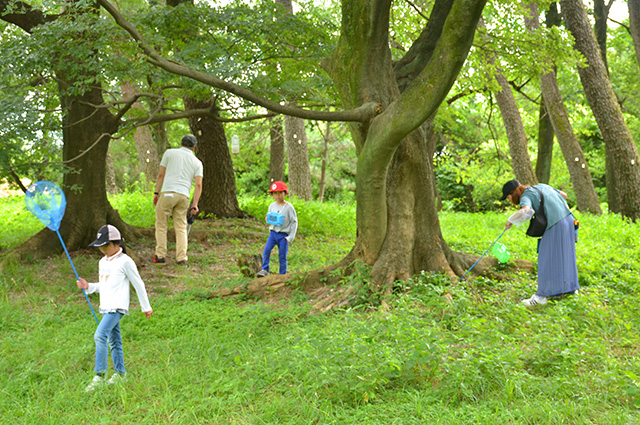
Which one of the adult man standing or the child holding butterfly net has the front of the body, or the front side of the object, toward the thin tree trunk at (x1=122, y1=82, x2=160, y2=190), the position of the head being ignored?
the adult man standing

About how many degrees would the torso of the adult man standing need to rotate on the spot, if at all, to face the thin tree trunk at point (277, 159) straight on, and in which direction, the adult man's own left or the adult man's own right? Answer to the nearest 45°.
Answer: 0° — they already face it

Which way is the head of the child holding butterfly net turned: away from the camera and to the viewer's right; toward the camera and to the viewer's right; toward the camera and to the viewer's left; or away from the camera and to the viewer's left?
toward the camera and to the viewer's left

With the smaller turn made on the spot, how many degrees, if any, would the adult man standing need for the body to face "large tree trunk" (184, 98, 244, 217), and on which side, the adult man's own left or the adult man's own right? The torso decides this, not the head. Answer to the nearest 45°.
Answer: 0° — they already face it

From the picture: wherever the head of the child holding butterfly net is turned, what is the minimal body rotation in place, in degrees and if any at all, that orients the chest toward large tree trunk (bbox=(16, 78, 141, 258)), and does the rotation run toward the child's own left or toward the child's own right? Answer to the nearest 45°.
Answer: approximately 135° to the child's own right

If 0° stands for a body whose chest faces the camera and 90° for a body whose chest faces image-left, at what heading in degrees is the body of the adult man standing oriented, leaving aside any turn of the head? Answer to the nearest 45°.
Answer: approximately 180°

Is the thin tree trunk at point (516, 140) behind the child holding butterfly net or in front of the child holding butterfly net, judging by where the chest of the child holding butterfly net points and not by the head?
behind

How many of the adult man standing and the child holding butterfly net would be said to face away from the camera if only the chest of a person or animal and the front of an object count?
1

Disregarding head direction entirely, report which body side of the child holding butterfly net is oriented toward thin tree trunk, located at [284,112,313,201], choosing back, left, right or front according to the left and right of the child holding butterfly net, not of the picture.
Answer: back

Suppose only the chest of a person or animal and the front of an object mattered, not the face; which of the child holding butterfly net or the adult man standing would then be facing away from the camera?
the adult man standing

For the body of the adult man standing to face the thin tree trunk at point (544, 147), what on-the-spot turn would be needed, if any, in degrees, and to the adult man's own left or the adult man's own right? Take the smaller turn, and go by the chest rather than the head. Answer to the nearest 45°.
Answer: approximately 45° to the adult man's own right

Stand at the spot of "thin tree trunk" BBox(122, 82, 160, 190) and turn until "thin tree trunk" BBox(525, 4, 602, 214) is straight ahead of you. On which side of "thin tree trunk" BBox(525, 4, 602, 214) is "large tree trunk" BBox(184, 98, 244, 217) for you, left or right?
right
